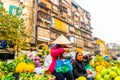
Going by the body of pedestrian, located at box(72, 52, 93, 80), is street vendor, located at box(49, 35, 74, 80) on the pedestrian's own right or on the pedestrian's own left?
on the pedestrian's own right

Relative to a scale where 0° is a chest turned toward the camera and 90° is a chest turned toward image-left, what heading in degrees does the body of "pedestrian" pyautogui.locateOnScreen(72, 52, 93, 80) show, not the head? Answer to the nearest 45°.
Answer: approximately 315°

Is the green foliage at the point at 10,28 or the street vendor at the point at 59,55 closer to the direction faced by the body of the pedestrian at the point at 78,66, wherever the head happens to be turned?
the street vendor

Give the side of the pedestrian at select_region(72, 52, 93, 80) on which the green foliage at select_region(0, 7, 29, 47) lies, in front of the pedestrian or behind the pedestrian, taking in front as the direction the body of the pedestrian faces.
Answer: behind
